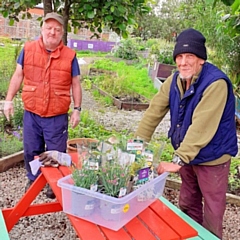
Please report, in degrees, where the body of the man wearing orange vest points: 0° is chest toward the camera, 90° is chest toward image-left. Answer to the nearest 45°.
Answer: approximately 0°

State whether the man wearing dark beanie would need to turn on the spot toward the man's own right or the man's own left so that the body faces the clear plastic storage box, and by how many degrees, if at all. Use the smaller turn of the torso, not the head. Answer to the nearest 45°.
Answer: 0° — they already face it

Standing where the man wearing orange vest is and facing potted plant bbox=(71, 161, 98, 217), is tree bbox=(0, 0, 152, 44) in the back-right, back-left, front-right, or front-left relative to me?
back-left

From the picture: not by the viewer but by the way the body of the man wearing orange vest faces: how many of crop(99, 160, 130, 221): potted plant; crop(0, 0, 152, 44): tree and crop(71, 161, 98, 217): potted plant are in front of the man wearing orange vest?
2

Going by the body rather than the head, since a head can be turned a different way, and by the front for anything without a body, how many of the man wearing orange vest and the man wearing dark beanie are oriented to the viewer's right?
0

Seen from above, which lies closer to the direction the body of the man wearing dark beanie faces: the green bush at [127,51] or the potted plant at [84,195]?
the potted plant

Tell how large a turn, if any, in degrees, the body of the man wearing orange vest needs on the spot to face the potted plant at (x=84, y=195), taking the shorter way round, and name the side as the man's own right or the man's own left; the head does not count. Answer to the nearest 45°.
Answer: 0° — they already face it

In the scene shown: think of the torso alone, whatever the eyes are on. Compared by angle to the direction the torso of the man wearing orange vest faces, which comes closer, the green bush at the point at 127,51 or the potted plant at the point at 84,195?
the potted plant

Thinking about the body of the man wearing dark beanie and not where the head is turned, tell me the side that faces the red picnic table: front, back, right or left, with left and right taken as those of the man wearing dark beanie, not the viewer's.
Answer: front

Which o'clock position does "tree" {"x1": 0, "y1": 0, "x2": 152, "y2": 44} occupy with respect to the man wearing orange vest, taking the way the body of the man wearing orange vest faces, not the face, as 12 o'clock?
The tree is roughly at 7 o'clock from the man wearing orange vest.

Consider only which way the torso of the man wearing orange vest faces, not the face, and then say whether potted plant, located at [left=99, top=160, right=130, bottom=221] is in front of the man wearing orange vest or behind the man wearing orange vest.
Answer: in front

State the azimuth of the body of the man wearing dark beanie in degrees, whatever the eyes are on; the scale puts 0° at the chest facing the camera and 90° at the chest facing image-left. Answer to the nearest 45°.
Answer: approximately 45°

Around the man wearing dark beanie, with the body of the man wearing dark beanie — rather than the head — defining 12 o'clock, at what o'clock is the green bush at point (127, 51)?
The green bush is roughly at 4 o'clock from the man wearing dark beanie.

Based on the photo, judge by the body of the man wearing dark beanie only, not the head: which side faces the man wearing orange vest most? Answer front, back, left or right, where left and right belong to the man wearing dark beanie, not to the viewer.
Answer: right

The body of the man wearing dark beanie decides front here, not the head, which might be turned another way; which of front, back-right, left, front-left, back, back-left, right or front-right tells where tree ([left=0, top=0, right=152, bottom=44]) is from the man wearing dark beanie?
right
